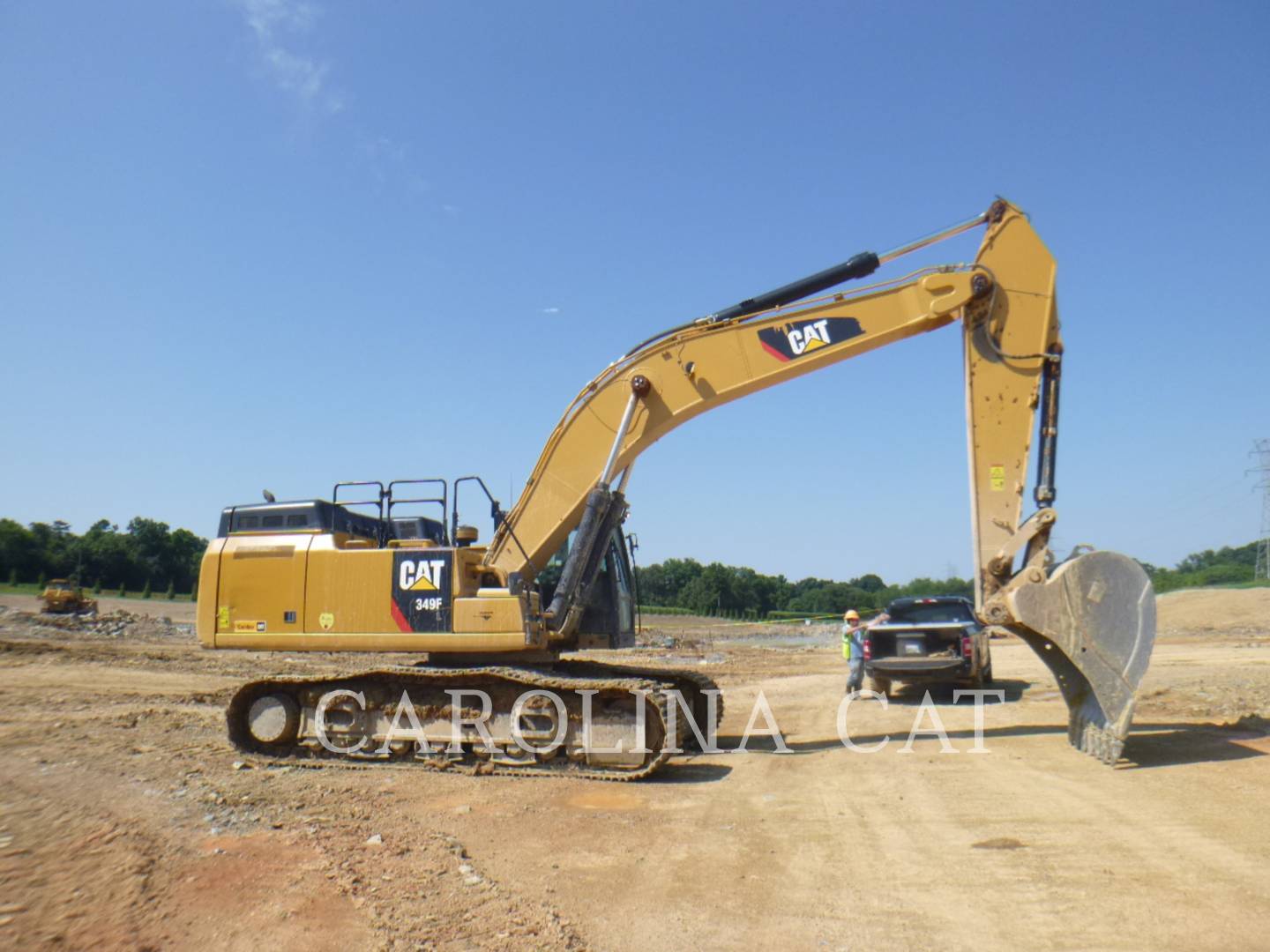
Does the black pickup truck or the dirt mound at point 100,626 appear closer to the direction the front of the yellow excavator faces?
the black pickup truck

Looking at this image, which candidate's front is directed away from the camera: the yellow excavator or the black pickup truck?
the black pickup truck

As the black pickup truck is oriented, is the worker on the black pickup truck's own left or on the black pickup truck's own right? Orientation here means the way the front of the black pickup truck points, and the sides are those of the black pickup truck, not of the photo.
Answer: on the black pickup truck's own left

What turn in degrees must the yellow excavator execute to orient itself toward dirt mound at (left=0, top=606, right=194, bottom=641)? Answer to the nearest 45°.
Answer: approximately 135° to its left

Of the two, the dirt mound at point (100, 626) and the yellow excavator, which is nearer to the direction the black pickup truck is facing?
the dirt mound

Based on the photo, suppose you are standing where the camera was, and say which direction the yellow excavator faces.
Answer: facing to the right of the viewer

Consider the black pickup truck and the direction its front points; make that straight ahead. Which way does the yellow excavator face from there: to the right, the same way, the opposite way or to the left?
to the right

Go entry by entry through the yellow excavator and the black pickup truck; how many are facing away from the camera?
1

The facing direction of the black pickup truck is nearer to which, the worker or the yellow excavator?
the worker

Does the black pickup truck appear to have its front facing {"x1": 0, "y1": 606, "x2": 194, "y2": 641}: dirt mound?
no

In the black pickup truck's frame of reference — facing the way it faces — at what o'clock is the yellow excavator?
The yellow excavator is roughly at 7 o'clock from the black pickup truck.

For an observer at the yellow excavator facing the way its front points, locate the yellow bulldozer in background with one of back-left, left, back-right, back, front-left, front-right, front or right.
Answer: back-left

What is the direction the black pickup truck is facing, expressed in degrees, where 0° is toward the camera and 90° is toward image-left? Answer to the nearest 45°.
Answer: approximately 180°

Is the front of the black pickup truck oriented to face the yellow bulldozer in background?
no
